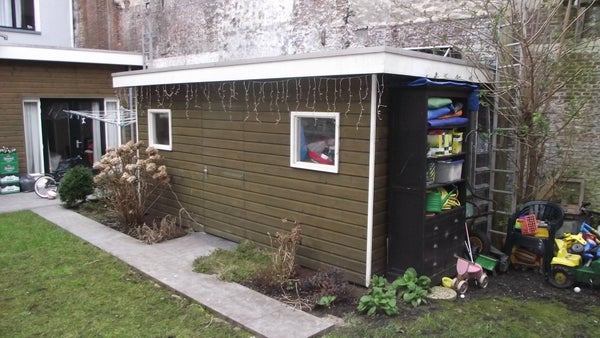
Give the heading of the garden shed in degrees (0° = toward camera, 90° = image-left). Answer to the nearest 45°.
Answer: approximately 45°

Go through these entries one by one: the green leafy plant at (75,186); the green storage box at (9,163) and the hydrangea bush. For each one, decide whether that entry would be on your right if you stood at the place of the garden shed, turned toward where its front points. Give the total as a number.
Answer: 3

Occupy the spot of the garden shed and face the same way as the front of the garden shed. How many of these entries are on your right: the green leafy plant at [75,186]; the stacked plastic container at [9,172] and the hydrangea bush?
3

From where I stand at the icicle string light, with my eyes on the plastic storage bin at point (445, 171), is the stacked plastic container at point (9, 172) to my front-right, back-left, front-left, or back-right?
back-left

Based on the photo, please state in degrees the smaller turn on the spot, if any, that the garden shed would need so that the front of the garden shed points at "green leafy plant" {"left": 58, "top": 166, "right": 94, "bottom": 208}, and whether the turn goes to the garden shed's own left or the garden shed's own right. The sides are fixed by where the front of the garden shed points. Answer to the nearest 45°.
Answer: approximately 90° to the garden shed's own right

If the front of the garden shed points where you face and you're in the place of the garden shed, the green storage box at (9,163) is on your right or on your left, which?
on your right

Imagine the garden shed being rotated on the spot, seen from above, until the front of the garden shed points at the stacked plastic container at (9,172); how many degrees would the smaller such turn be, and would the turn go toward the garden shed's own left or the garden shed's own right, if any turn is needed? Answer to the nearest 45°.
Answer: approximately 90° to the garden shed's own right

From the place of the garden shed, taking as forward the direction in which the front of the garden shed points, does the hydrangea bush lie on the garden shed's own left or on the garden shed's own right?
on the garden shed's own right

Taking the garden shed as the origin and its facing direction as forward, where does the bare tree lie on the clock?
The bare tree is roughly at 7 o'clock from the garden shed.

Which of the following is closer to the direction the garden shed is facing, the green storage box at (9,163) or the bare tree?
the green storage box
